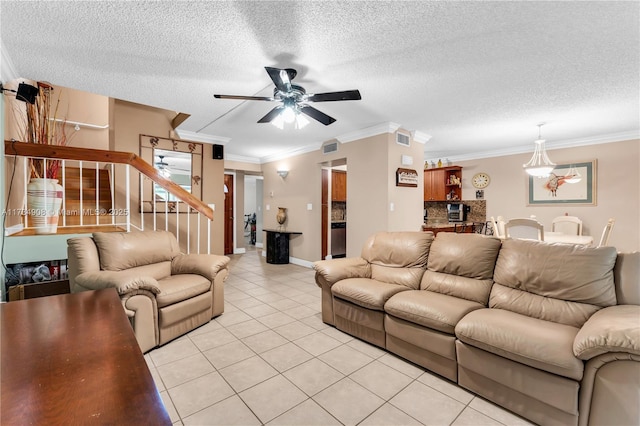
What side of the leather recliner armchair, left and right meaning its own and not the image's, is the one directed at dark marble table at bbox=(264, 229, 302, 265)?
left

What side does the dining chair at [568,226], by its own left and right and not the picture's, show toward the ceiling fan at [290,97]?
front

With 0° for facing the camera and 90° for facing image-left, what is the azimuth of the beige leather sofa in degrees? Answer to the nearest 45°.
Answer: approximately 45°

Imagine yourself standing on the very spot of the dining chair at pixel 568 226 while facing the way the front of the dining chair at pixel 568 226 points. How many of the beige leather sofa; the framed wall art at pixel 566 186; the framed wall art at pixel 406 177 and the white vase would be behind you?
1

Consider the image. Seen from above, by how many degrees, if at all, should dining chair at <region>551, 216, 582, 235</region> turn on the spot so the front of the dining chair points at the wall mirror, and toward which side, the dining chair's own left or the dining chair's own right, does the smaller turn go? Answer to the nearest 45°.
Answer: approximately 45° to the dining chair's own right

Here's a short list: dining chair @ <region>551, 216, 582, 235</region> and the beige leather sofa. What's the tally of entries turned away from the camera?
0
